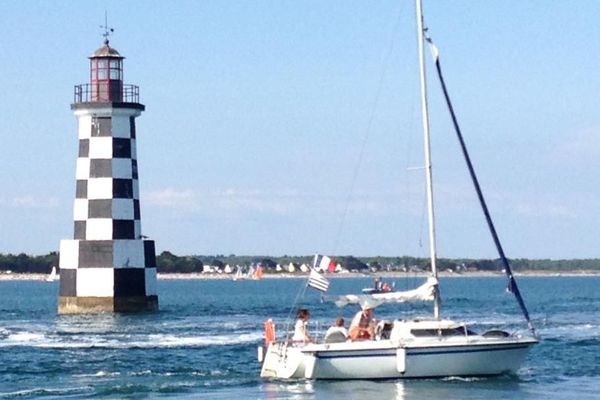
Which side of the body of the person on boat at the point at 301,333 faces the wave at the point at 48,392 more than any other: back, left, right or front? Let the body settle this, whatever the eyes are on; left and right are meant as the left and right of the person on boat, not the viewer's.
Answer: back

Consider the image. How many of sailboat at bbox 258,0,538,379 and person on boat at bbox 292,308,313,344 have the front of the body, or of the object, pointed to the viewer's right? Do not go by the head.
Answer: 2

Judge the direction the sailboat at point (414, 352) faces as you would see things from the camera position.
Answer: facing to the right of the viewer

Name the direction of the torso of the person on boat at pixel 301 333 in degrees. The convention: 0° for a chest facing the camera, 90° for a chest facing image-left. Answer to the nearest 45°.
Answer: approximately 270°

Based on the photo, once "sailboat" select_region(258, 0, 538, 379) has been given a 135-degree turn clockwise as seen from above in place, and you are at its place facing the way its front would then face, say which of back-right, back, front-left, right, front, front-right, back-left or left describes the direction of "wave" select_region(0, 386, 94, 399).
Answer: front-right

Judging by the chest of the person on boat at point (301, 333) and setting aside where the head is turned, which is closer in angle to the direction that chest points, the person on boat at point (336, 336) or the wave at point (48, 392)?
the person on boat
